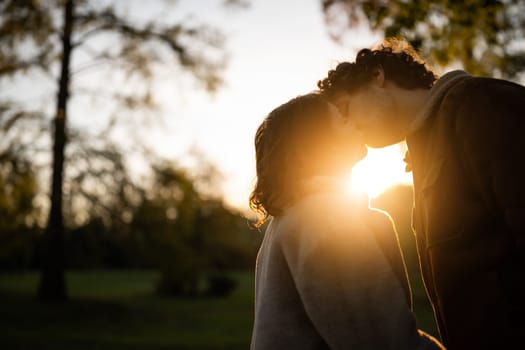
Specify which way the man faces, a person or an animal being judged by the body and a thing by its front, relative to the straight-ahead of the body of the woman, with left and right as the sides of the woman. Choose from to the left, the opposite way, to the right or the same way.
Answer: the opposite way

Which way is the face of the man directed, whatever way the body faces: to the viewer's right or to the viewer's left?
to the viewer's left

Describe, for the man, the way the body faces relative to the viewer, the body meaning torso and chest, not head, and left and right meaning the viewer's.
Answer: facing to the left of the viewer

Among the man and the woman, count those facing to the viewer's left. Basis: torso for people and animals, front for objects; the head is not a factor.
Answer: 1
